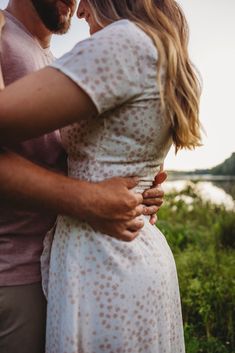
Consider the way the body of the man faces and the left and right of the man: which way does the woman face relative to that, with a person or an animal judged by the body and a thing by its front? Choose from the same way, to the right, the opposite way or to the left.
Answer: the opposite way

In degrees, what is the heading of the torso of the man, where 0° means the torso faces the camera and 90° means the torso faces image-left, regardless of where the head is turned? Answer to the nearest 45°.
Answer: approximately 270°

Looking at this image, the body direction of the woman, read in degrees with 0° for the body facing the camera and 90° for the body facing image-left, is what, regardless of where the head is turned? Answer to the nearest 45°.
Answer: approximately 90°

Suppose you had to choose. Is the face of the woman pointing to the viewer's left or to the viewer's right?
to the viewer's left
